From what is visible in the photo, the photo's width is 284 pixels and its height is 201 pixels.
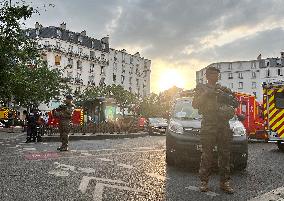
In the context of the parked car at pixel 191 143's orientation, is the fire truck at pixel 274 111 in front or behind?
behind

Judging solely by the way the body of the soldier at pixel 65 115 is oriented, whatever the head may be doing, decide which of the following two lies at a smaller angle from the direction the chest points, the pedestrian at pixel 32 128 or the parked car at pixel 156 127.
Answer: the pedestrian

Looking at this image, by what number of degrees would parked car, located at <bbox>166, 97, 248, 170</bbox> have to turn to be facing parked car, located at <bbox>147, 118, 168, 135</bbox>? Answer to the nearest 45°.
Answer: approximately 180°

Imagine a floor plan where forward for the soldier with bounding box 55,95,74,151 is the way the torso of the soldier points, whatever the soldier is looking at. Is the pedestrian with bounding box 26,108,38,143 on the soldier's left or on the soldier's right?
on the soldier's right

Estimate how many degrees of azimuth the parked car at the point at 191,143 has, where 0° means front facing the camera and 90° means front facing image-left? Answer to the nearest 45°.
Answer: approximately 0°

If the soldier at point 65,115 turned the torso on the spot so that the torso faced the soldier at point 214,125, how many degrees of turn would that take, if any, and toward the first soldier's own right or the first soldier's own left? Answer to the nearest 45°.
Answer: approximately 90° to the first soldier's own left

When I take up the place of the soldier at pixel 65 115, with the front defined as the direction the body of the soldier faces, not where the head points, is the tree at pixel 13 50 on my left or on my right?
on my right

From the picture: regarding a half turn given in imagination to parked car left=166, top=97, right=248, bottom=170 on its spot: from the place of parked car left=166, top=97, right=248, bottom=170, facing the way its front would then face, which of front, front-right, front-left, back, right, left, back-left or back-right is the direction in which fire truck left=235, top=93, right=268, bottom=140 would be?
front
